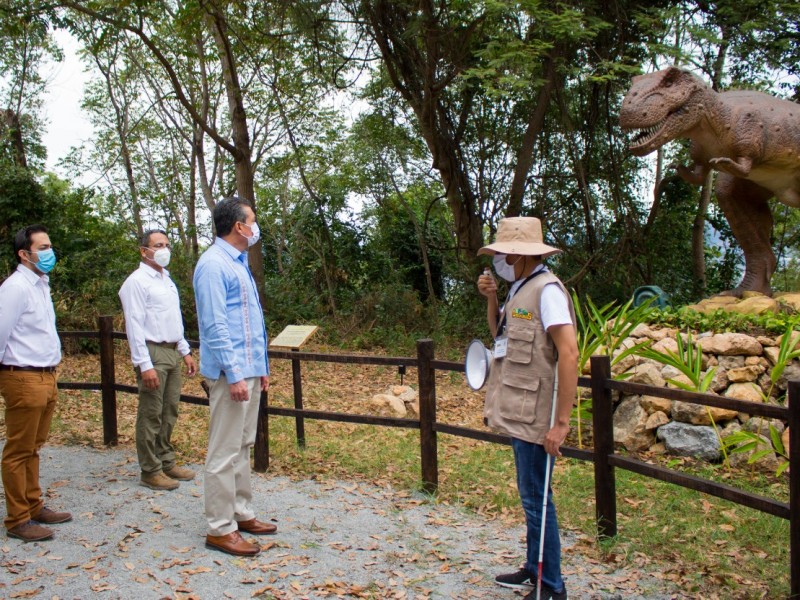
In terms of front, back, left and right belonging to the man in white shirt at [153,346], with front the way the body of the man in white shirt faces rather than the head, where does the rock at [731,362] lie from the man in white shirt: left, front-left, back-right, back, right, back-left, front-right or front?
front-left

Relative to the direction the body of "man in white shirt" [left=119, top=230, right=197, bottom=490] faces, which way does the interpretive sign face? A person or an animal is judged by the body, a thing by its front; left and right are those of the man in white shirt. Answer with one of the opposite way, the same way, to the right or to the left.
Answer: to the right

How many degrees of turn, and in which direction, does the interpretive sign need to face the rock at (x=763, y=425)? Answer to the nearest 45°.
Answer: approximately 135° to its left

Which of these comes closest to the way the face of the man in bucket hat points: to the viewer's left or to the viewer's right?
to the viewer's left

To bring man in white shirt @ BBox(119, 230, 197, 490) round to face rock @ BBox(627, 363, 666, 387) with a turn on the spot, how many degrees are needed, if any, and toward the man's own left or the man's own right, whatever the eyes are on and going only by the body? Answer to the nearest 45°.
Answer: approximately 45° to the man's own left

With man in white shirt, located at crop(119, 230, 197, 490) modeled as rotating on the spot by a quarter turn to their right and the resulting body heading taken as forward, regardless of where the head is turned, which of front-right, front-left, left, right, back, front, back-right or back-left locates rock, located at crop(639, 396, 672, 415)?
back-left

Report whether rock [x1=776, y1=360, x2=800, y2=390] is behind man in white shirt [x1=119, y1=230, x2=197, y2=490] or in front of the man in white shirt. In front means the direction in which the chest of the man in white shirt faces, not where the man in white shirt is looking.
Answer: in front

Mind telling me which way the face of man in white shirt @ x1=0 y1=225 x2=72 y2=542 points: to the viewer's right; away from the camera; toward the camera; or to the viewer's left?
to the viewer's right

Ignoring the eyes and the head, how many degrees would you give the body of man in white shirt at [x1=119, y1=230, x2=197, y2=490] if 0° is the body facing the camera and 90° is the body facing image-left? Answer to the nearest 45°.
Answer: approximately 315°

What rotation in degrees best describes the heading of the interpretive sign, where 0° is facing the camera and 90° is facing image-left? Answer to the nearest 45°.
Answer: approximately 45°

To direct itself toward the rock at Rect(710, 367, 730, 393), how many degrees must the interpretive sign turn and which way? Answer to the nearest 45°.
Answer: approximately 135° to its left

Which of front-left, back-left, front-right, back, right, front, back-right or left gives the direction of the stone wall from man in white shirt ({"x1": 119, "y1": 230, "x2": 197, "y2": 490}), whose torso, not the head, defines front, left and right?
front-left

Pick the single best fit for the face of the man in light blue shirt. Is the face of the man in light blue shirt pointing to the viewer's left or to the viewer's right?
to the viewer's right

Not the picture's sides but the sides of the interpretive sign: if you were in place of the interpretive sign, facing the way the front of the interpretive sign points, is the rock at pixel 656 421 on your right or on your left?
on your left

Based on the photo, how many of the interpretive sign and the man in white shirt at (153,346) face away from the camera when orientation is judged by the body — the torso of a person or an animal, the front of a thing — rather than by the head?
0
